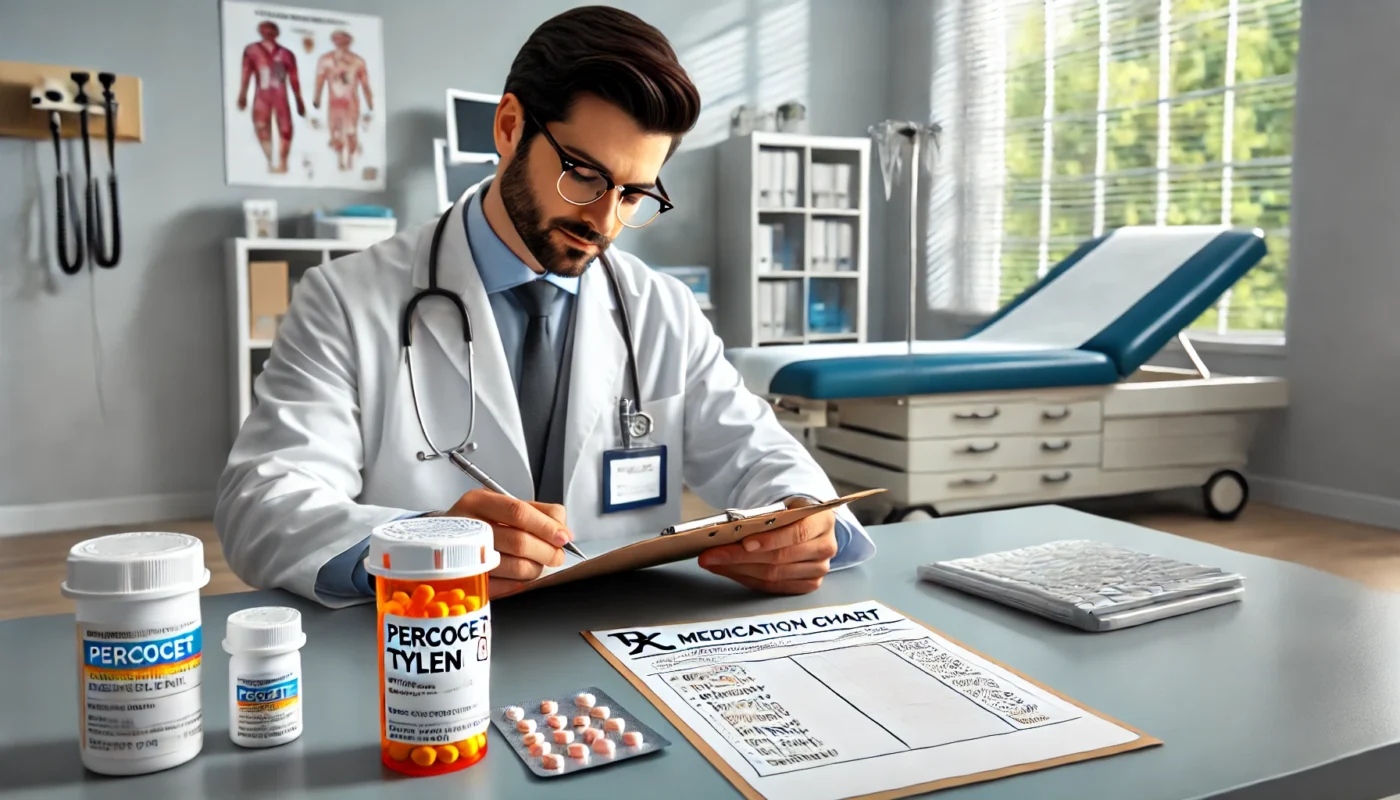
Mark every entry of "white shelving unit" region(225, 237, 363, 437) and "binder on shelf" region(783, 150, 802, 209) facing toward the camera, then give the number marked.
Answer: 2

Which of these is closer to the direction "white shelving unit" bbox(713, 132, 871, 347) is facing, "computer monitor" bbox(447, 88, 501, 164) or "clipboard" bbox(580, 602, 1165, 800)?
the clipboard

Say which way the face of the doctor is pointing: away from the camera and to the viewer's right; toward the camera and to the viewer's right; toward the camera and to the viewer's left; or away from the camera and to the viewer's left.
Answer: toward the camera and to the viewer's right

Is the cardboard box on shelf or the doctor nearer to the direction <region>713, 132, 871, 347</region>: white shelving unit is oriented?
the doctor

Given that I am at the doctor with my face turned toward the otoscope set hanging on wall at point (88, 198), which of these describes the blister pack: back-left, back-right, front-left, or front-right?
back-left

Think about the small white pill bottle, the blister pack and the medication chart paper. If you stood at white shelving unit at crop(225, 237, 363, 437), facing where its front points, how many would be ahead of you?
3

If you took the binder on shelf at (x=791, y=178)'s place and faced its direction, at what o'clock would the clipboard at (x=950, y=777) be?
The clipboard is roughly at 12 o'clock from the binder on shelf.
